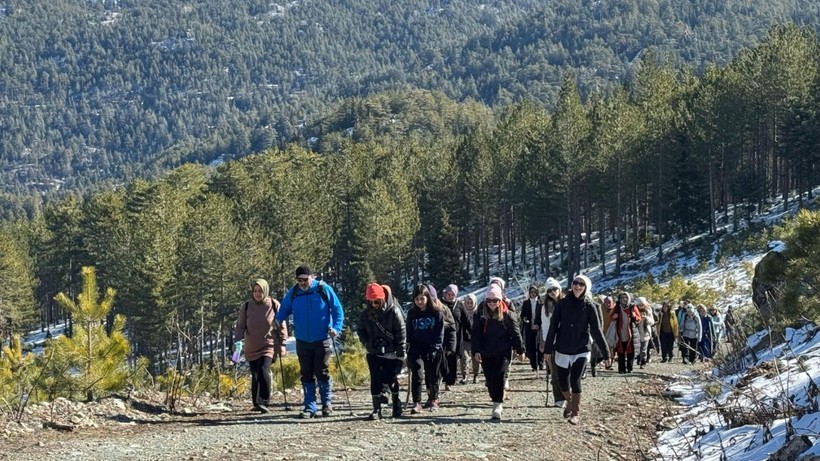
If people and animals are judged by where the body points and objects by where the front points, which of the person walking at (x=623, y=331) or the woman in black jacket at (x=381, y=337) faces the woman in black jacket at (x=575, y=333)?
the person walking

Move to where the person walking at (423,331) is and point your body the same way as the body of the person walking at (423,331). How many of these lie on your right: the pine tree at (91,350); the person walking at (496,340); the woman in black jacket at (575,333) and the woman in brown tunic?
2

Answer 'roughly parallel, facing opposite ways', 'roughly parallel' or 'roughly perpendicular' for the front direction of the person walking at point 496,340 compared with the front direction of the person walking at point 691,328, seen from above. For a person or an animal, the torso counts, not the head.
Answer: roughly parallel

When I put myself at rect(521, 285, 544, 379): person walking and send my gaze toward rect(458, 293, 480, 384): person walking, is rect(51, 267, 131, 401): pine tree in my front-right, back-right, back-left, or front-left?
front-left

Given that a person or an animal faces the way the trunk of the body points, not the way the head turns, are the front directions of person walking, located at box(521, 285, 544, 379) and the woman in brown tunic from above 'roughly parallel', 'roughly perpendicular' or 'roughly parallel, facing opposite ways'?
roughly parallel

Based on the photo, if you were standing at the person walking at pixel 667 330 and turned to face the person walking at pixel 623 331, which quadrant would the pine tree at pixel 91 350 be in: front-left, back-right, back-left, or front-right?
front-right

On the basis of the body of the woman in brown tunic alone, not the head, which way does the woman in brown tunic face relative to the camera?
toward the camera

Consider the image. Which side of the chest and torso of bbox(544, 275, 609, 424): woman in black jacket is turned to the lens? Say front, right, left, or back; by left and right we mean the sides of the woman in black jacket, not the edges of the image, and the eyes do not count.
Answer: front

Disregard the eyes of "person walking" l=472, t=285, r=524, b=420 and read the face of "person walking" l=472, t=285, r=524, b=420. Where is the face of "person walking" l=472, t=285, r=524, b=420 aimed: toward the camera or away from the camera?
toward the camera

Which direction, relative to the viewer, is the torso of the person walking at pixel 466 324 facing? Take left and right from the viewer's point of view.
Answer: facing the viewer

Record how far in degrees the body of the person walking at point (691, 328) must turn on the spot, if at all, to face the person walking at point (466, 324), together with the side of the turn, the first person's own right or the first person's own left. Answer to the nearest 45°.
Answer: approximately 45° to the first person's own right

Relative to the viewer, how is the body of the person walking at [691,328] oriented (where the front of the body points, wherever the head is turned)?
toward the camera

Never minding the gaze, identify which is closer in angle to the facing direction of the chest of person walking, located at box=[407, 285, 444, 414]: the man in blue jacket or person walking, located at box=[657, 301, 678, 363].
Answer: the man in blue jacket

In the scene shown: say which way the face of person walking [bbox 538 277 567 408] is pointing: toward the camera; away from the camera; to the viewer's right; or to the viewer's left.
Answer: toward the camera

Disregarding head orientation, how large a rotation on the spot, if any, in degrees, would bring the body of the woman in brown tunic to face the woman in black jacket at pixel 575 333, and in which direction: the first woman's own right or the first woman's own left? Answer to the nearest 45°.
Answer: approximately 45° to the first woman's own left

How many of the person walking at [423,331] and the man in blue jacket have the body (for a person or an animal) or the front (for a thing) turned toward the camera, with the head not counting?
2

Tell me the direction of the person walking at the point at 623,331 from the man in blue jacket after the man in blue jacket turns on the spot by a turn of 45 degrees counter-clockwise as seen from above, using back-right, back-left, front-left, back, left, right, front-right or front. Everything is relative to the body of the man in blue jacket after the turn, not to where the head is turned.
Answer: left

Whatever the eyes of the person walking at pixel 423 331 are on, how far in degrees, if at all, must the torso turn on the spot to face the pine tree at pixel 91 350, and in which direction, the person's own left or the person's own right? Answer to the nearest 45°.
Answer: approximately 90° to the person's own right
